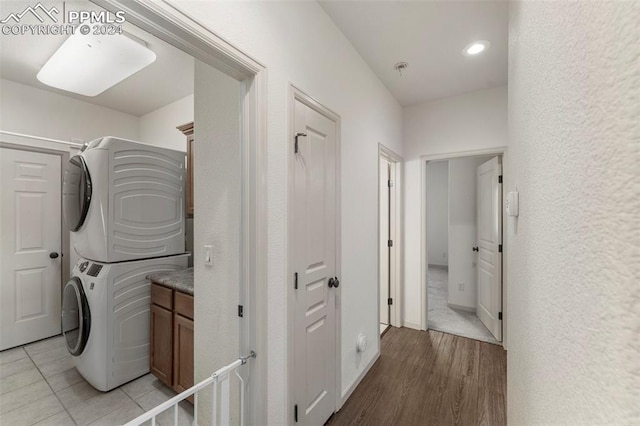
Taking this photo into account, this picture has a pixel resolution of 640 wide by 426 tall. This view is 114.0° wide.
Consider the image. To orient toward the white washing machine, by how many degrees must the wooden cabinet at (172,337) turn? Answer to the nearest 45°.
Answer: approximately 90° to its right

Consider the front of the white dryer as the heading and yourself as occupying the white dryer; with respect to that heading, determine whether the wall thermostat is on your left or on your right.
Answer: on your left

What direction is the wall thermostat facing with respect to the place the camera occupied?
facing to the left of the viewer

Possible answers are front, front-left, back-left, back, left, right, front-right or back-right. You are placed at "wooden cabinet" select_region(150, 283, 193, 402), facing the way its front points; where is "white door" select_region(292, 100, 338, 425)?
left

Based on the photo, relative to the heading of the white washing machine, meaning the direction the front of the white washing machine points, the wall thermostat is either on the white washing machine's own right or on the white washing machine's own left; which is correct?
on the white washing machine's own left

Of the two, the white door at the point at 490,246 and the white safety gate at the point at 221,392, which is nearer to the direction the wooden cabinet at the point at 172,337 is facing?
the white safety gate

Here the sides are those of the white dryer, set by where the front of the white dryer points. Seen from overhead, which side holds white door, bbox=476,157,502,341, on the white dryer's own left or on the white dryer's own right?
on the white dryer's own left
